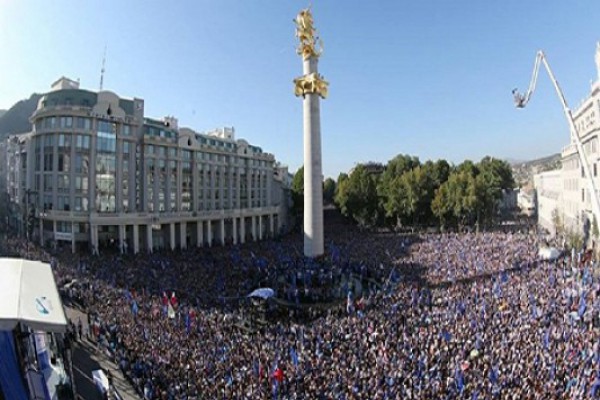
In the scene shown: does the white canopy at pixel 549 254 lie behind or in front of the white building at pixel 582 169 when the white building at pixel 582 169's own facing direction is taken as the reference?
in front

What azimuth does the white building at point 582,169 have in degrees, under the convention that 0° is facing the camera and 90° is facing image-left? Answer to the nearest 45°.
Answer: approximately 45°

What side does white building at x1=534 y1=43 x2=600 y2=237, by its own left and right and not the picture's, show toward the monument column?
front
